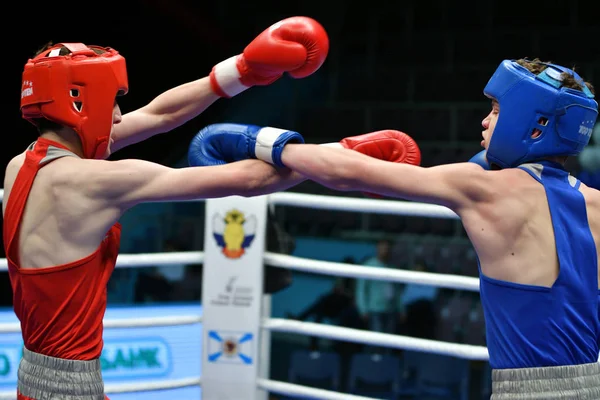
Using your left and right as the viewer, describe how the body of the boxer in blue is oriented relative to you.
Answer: facing away from the viewer and to the left of the viewer

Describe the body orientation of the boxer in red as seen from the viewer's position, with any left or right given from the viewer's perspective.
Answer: facing away from the viewer and to the right of the viewer

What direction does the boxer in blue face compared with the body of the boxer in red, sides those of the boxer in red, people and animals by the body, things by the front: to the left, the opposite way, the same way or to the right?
to the left

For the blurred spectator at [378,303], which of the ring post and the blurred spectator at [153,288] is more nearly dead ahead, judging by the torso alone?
the ring post

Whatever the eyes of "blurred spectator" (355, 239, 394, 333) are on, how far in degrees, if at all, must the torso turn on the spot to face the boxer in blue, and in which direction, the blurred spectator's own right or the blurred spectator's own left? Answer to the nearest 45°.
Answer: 0° — they already face them

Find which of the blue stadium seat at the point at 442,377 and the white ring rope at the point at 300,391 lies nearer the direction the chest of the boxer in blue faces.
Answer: the white ring rope

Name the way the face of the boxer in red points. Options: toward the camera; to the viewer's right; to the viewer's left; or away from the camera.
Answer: to the viewer's right

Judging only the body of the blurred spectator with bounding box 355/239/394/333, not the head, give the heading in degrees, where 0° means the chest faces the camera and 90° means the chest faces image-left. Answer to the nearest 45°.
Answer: approximately 0°
